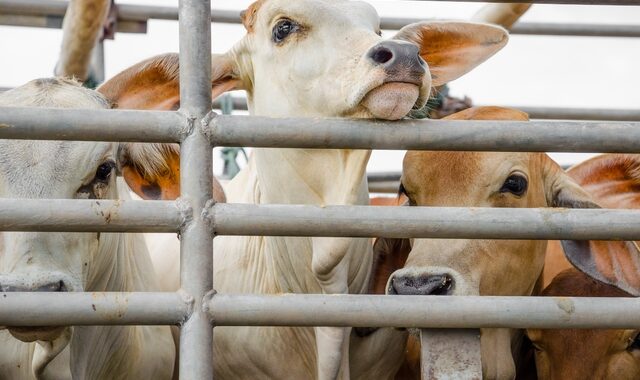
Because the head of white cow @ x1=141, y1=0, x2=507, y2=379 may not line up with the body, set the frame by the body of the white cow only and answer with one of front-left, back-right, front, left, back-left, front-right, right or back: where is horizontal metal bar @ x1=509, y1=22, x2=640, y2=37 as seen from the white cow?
left

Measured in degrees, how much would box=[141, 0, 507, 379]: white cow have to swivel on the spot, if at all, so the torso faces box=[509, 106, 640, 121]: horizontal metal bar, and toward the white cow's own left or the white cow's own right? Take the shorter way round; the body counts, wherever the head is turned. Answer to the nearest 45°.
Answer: approximately 90° to the white cow's own left

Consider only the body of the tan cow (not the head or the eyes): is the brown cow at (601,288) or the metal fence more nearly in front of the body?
the metal fence

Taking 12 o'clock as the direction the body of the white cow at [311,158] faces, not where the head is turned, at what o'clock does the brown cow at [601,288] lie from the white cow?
The brown cow is roughly at 10 o'clock from the white cow.

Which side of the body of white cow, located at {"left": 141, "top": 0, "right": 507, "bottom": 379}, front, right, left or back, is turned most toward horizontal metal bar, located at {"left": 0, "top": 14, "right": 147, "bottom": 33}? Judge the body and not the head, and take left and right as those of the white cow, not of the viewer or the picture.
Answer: back

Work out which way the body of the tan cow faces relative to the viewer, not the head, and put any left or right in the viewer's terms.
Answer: facing the viewer and to the left of the viewer

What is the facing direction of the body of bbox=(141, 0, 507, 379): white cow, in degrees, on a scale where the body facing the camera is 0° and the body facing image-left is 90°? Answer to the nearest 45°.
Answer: approximately 315°
